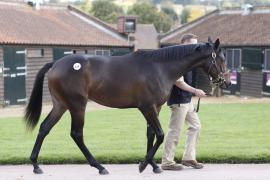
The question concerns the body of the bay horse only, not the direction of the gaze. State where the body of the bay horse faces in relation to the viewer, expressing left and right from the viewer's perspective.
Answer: facing to the right of the viewer

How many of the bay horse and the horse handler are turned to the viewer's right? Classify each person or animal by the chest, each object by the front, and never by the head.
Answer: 2

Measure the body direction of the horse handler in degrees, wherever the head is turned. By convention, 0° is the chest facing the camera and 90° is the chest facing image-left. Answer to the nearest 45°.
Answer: approximately 270°

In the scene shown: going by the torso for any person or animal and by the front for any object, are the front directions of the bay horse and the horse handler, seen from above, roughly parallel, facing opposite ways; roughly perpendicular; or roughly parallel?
roughly parallel
